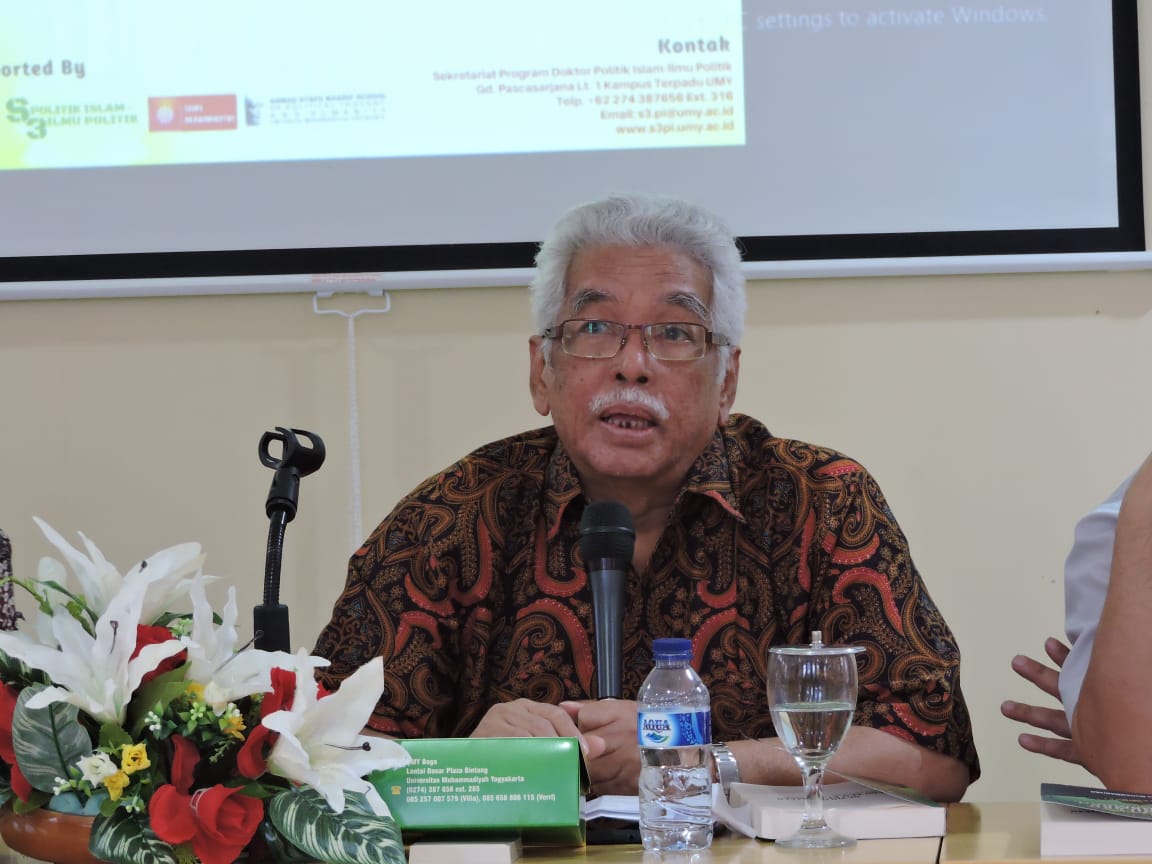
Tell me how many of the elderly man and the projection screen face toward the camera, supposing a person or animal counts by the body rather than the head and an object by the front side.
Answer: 2

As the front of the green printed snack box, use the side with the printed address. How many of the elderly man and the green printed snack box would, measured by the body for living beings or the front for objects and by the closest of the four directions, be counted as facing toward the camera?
2

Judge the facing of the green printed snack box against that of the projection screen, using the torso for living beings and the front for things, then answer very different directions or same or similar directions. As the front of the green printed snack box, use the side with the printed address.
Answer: same or similar directions

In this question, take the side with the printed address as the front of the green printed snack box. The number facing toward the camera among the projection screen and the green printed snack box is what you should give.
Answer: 2

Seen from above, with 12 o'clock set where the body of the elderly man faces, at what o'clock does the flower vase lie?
The flower vase is roughly at 1 o'clock from the elderly man.

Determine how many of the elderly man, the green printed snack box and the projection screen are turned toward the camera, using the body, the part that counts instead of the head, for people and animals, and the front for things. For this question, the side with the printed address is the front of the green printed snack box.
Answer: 3

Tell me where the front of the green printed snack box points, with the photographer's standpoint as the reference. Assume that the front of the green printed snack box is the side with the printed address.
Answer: facing the viewer

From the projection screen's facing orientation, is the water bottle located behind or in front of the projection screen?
in front

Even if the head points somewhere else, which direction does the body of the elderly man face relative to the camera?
toward the camera

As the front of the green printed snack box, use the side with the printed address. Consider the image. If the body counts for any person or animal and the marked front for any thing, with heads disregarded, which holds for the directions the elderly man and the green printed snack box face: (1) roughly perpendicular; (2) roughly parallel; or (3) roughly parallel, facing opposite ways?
roughly parallel

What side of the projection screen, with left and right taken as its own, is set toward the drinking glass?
front

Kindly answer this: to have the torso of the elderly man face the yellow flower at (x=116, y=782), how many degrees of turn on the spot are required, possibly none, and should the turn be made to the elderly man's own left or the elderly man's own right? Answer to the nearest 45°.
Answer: approximately 45° to the elderly man's own right

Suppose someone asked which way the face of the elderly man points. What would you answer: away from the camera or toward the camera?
toward the camera
